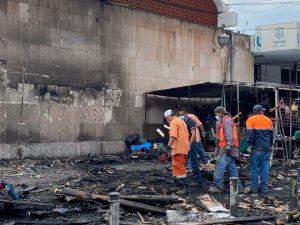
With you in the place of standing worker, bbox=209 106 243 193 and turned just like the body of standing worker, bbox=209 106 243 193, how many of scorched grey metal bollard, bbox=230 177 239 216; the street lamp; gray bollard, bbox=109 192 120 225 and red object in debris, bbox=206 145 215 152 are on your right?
2

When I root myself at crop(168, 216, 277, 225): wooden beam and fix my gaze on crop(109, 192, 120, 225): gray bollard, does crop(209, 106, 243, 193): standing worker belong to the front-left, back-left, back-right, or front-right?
back-right

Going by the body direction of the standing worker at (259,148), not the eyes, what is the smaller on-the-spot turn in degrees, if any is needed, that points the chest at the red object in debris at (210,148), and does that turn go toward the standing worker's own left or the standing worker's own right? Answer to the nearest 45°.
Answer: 0° — they already face it

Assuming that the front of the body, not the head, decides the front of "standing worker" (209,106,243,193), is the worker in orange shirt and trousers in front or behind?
in front

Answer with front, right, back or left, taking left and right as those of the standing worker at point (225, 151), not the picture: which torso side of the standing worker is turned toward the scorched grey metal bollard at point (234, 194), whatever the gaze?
left

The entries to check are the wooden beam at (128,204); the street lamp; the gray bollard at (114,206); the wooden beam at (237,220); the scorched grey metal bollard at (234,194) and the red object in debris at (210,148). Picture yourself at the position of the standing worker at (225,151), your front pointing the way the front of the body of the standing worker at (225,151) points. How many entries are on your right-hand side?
2

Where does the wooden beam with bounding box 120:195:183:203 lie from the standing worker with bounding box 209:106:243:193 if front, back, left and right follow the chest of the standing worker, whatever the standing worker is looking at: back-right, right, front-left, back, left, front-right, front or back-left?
front-left
